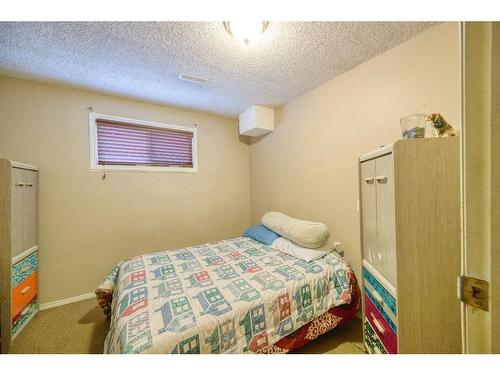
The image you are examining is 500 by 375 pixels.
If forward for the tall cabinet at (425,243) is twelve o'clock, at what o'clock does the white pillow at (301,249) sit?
The white pillow is roughly at 1 o'clock from the tall cabinet.

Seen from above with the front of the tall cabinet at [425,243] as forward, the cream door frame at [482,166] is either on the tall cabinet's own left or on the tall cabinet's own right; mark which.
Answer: on the tall cabinet's own left

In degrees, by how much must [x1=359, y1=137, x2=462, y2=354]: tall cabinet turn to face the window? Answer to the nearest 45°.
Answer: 0° — it already faces it

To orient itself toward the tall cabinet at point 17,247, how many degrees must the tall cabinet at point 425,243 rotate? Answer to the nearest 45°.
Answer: approximately 45° to its left

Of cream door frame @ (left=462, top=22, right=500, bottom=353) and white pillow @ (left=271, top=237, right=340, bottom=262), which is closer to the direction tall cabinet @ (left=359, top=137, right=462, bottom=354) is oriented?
the white pillow

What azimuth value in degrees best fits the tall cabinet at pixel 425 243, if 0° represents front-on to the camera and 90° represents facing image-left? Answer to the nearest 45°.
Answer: approximately 90°

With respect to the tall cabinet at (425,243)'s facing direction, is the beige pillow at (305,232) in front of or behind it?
in front

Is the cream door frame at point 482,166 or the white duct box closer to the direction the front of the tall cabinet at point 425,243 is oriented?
the white duct box
